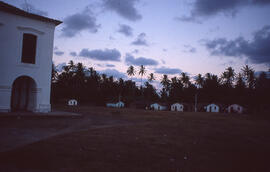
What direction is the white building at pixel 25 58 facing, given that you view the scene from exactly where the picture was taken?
facing the viewer and to the right of the viewer
